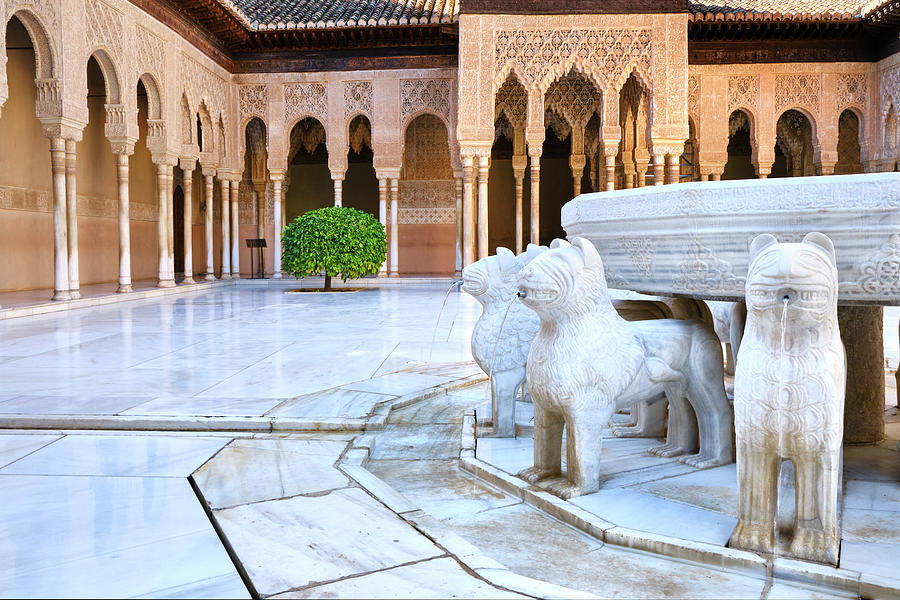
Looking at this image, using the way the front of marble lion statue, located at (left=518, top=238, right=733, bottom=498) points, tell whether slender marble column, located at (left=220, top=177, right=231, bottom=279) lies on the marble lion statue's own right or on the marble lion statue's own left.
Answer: on the marble lion statue's own right

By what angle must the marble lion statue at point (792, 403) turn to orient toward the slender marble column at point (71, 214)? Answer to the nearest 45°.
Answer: approximately 135° to its right

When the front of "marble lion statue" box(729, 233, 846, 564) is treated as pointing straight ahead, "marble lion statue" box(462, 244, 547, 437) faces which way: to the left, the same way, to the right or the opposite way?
to the right

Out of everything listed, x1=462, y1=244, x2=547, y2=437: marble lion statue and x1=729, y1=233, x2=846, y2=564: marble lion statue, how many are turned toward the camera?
1

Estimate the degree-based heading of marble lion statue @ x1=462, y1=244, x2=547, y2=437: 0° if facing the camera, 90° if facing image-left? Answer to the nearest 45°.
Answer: approximately 90°

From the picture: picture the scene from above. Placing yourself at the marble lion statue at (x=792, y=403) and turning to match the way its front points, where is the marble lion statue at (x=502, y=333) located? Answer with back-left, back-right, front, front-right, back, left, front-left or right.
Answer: back-right

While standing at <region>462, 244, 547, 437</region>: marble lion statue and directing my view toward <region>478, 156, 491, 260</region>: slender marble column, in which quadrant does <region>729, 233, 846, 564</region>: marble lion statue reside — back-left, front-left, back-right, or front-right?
back-right

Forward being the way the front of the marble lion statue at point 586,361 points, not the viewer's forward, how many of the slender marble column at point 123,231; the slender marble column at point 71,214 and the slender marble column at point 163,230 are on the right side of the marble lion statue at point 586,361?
3

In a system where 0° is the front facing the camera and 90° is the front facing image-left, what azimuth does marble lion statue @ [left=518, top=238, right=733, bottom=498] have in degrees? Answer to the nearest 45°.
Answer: approximately 45°

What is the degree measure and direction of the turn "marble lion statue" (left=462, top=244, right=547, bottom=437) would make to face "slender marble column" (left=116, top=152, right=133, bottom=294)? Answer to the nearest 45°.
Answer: approximately 45° to its right

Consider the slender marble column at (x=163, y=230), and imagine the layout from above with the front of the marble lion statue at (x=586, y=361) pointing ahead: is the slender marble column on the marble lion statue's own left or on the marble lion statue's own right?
on the marble lion statue's own right

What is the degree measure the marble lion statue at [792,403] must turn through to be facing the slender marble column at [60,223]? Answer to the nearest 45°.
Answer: approximately 135° to its right

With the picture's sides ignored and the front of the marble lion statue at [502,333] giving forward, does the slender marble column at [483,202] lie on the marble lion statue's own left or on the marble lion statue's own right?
on the marble lion statue's own right

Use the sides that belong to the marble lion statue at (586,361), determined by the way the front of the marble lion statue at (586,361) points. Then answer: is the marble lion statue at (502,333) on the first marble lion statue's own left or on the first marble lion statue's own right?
on the first marble lion statue's own right
